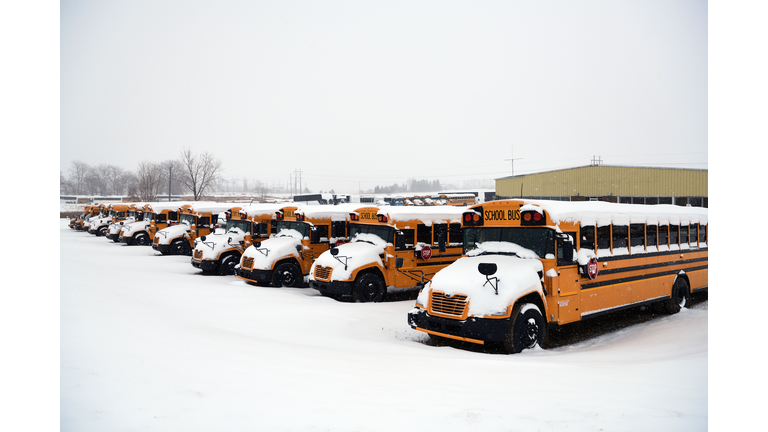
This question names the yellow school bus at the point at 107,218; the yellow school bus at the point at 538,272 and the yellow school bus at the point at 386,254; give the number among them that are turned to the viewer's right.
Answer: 0

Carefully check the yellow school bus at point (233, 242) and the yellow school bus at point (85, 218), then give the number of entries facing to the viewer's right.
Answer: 0

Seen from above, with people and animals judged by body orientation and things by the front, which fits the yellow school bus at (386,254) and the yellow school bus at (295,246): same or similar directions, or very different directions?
same or similar directions

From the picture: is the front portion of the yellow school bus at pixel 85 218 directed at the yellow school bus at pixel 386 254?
no

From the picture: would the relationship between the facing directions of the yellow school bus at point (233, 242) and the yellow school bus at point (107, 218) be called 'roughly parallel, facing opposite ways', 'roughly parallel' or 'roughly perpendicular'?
roughly parallel

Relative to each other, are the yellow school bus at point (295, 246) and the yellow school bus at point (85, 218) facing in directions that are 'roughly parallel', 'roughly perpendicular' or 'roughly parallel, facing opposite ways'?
roughly parallel

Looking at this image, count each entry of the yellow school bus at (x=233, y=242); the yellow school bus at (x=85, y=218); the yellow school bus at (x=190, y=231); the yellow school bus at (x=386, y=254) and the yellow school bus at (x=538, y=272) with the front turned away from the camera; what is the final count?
0

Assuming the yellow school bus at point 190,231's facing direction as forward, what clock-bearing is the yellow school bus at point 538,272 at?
the yellow school bus at point 538,272 is roughly at 10 o'clock from the yellow school bus at point 190,231.

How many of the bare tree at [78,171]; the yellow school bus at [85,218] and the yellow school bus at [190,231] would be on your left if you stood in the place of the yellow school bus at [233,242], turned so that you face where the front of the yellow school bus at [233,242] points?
0

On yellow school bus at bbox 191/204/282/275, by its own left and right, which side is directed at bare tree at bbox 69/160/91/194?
right

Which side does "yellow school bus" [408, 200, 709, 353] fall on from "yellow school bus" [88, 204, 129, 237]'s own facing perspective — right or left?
on its left

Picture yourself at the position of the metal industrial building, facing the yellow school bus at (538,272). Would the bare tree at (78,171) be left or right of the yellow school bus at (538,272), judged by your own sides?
right

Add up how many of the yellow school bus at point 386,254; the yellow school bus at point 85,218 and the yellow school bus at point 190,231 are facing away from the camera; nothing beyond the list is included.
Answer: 0

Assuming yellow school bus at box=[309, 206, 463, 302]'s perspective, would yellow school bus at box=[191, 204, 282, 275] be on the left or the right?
on its right

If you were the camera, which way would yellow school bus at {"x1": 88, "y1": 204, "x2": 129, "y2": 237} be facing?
facing the viewer and to the left of the viewer

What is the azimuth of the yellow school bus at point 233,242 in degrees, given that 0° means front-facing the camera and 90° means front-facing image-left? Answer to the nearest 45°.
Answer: approximately 45°
